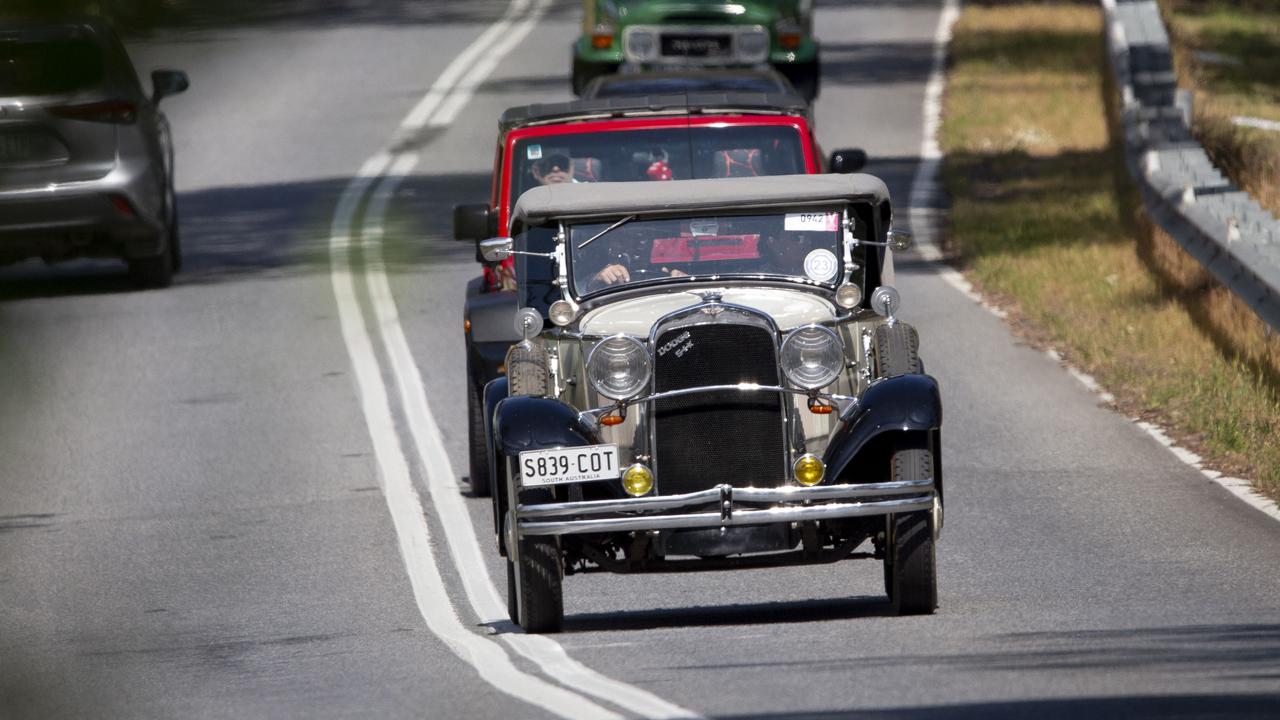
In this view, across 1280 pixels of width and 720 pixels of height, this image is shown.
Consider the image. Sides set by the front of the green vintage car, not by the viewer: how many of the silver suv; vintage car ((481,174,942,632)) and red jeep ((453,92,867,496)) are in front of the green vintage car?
3

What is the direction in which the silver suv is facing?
away from the camera

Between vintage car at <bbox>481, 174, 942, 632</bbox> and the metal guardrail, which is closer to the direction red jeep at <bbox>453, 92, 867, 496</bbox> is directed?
the vintage car

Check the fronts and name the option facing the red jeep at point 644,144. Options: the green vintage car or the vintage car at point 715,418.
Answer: the green vintage car

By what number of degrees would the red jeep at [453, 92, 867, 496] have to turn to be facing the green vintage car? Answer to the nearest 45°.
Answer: approximately 180°

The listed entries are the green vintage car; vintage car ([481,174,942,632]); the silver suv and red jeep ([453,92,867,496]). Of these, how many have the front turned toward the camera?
3

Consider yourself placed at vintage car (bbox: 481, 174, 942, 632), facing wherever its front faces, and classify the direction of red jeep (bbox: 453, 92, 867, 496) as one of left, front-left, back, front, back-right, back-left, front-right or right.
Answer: back

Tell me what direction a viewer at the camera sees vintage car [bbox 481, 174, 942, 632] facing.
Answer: facing the viewer

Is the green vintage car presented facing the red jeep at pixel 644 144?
yes

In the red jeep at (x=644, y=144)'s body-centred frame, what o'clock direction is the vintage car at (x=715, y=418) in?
the vintage car at (x=715, y=418) is roughly at 12 o'clock from the red jeep at (x=644, y=144).

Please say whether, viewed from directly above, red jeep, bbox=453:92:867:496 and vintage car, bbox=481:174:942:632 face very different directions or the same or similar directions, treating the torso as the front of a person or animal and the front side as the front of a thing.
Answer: same or similar directions

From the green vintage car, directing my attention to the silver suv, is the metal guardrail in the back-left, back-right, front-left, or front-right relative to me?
front-left

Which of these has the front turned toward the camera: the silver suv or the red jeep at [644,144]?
the red jeep

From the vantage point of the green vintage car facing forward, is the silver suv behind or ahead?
ahead

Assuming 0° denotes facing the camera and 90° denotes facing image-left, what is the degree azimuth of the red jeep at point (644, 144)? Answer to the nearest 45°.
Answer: approximately 0°

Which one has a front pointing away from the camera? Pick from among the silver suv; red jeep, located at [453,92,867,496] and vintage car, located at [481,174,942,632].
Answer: the silver suv

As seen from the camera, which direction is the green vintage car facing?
toward the camera
